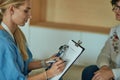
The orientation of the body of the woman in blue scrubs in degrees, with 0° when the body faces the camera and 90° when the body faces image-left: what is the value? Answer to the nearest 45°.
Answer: approximately 270°

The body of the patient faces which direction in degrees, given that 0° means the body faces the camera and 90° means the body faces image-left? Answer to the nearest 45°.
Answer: approximately 45°

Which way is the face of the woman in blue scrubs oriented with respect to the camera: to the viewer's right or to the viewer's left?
to the viewer's right
